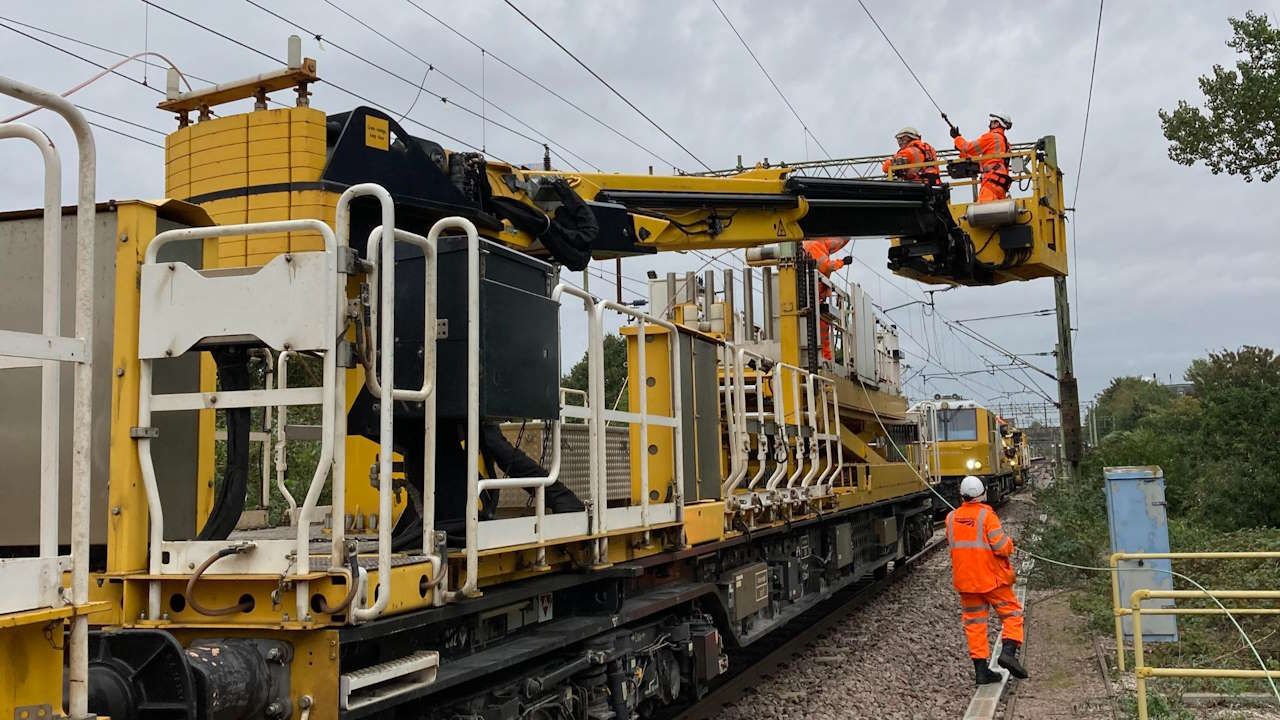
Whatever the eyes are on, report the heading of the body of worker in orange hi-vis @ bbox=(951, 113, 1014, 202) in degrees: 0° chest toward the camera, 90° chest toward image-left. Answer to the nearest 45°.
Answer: approximately 90°

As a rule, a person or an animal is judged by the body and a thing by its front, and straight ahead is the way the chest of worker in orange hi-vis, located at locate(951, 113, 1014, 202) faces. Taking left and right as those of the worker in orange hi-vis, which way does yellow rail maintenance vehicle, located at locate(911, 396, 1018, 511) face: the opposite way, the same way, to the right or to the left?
to the left

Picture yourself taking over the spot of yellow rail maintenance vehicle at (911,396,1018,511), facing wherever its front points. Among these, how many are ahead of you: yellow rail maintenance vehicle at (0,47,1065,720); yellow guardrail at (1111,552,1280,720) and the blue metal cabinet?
3

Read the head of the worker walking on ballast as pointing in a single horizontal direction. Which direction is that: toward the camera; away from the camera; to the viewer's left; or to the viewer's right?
away from the camera

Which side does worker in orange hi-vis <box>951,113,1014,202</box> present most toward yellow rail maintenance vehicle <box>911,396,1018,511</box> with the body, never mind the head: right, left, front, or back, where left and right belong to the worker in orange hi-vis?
right

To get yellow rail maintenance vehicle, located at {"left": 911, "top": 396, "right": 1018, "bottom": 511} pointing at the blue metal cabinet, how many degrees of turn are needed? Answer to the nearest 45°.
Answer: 0° — it already faces it

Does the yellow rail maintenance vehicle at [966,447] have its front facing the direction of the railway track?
yes

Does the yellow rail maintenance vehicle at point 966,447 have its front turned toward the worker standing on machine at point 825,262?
yes
